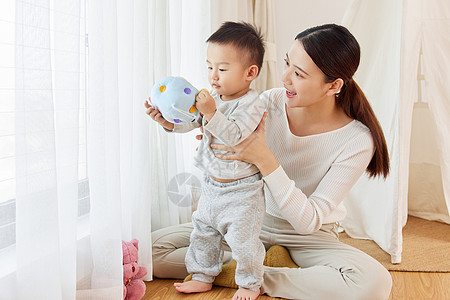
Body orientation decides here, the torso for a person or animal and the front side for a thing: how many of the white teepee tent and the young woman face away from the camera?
0

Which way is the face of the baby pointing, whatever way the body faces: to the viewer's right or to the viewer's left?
to the viewer's left

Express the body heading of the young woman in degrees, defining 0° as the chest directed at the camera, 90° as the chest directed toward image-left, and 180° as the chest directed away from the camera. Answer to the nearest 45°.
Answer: approximately 45°

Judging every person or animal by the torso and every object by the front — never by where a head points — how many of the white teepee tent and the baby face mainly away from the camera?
0

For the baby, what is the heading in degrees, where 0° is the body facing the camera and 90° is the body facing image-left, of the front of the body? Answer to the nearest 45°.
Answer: approximately 45°

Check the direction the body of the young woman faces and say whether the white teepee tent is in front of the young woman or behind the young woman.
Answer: behind
